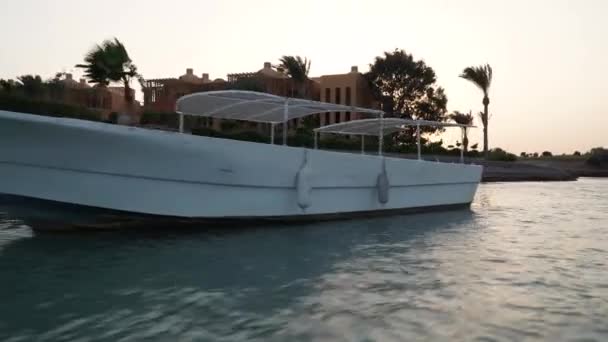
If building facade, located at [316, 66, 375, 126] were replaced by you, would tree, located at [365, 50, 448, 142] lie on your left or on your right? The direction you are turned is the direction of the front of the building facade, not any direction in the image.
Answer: on your left

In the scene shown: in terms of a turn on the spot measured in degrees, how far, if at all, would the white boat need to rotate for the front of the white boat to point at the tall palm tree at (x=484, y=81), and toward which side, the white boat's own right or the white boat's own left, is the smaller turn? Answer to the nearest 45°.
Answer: approximately 180°

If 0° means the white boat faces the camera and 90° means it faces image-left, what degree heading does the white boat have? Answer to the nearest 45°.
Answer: approximately 45°

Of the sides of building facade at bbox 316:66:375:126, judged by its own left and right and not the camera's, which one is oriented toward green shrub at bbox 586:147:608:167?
left

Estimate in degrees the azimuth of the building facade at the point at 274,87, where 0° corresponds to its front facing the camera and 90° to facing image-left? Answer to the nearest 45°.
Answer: approximately 0°

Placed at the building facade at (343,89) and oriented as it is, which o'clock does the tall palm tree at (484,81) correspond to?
The tall palm tree is roughly at 9 o'clock from the building facade.

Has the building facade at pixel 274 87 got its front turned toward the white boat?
yes

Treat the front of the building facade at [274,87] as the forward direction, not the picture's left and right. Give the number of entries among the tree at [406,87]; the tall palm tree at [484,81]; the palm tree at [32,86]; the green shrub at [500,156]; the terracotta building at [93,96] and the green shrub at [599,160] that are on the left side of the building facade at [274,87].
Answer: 4

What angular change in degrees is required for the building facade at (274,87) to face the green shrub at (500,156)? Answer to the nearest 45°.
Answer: approximately 90° to its left
